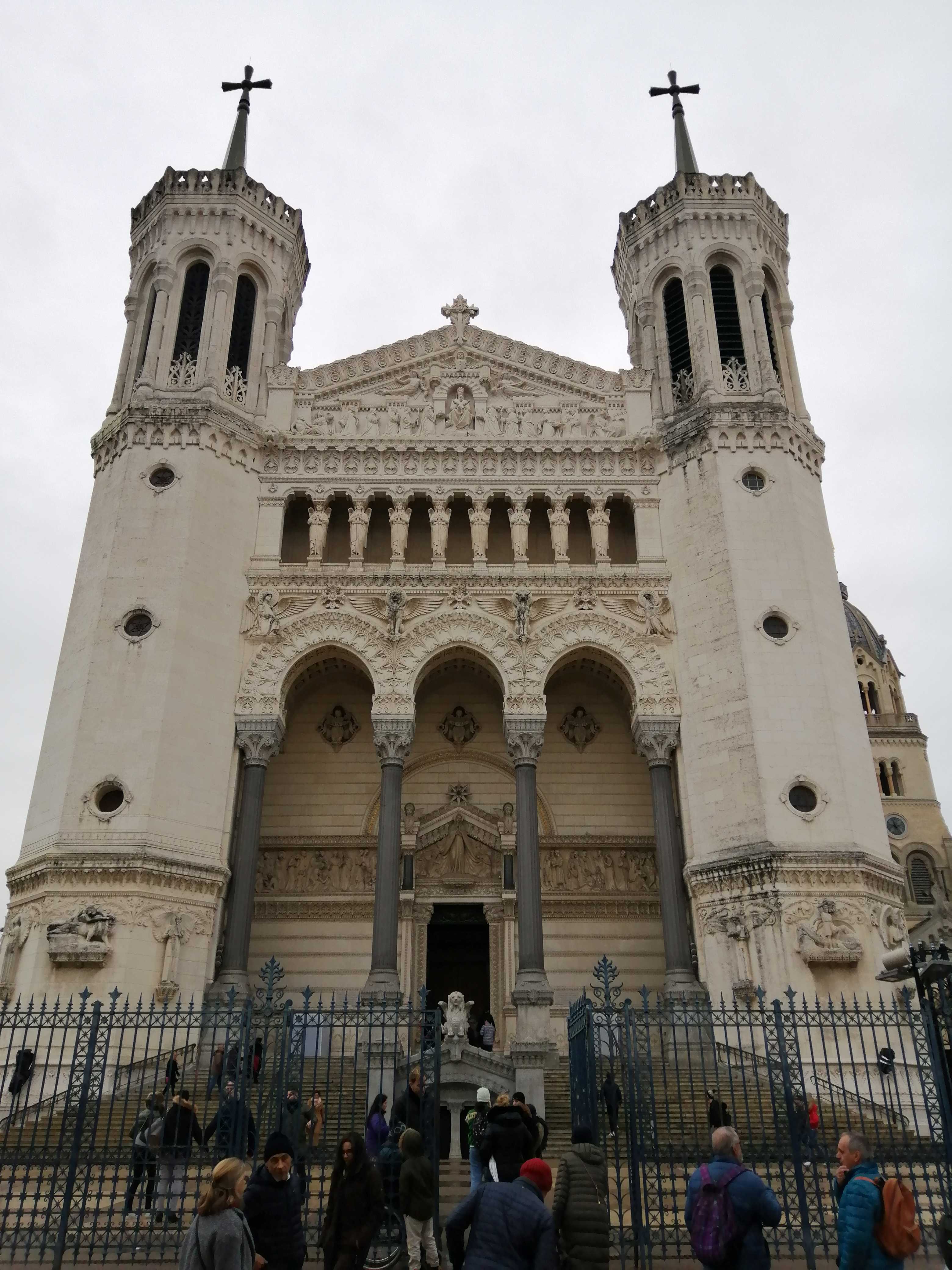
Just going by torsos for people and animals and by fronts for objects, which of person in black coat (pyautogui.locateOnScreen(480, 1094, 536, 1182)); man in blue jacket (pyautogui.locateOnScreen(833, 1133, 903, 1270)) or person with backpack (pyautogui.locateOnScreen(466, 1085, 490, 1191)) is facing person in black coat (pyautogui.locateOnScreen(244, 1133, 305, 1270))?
the man in blue jacket

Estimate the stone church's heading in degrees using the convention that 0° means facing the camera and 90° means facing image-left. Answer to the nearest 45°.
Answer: approximately 0°

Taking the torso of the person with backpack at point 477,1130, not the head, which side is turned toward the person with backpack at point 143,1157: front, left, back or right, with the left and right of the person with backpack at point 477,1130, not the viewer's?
left

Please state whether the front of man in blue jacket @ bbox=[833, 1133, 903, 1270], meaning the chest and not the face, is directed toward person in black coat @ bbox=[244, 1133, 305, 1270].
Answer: yes

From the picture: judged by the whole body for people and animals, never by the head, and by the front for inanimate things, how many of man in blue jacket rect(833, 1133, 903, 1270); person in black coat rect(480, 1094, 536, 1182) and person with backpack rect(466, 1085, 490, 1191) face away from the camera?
2

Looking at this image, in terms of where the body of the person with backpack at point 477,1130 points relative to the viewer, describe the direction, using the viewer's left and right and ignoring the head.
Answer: facing away from the viewer

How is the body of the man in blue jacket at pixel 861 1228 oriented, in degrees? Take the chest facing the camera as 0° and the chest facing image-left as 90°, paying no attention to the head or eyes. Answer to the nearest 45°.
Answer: approximately 90°

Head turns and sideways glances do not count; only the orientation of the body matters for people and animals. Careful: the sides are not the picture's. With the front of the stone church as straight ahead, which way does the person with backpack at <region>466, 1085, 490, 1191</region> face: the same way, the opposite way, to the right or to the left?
the opposite way

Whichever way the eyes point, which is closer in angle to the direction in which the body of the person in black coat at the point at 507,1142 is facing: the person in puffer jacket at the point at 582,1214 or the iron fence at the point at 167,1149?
the iron fence

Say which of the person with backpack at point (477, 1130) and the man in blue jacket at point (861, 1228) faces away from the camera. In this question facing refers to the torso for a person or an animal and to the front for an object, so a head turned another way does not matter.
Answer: the person with backpack

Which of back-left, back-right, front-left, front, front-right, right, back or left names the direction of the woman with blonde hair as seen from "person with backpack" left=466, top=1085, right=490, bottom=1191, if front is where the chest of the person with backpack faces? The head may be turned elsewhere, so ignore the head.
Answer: back
